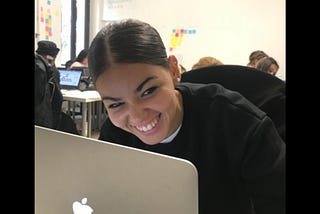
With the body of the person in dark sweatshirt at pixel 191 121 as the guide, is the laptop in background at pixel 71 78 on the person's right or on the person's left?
on the person's right

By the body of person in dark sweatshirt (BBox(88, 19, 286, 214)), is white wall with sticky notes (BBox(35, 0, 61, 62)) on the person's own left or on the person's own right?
on the person's own right

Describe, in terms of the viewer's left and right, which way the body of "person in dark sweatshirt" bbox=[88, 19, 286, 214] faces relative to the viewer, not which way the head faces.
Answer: facing the viewer and to the left of the viewer
